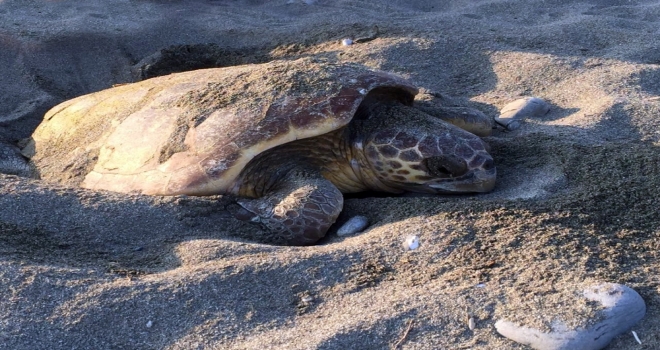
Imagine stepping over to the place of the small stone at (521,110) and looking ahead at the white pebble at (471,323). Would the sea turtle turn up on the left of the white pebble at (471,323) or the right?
right

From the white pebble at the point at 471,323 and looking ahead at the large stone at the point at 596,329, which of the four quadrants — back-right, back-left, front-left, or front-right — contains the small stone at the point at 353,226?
back-left

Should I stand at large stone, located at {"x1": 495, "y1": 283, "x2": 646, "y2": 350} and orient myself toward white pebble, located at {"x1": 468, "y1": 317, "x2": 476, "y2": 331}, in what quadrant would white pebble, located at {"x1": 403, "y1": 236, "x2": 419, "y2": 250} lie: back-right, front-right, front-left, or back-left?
front-right

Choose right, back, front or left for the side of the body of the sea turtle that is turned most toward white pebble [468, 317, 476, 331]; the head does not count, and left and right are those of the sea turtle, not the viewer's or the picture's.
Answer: right

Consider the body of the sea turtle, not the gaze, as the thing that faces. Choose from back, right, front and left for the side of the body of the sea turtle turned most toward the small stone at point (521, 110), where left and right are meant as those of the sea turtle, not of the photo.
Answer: front

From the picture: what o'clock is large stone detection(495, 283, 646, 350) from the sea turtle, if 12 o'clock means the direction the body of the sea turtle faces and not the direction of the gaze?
The large stone is roughly at 2 o'clock from the sea turtle.

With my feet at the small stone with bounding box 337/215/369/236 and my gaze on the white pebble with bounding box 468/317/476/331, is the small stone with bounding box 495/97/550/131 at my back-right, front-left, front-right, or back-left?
back-left

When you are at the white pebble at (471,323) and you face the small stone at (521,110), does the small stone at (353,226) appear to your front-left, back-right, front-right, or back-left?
front-left

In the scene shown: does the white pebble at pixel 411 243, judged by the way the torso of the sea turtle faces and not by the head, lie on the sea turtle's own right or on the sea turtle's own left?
on the sea turtle's own right

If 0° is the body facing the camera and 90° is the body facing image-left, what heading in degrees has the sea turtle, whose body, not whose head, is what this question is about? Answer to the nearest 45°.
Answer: approximately 270°
